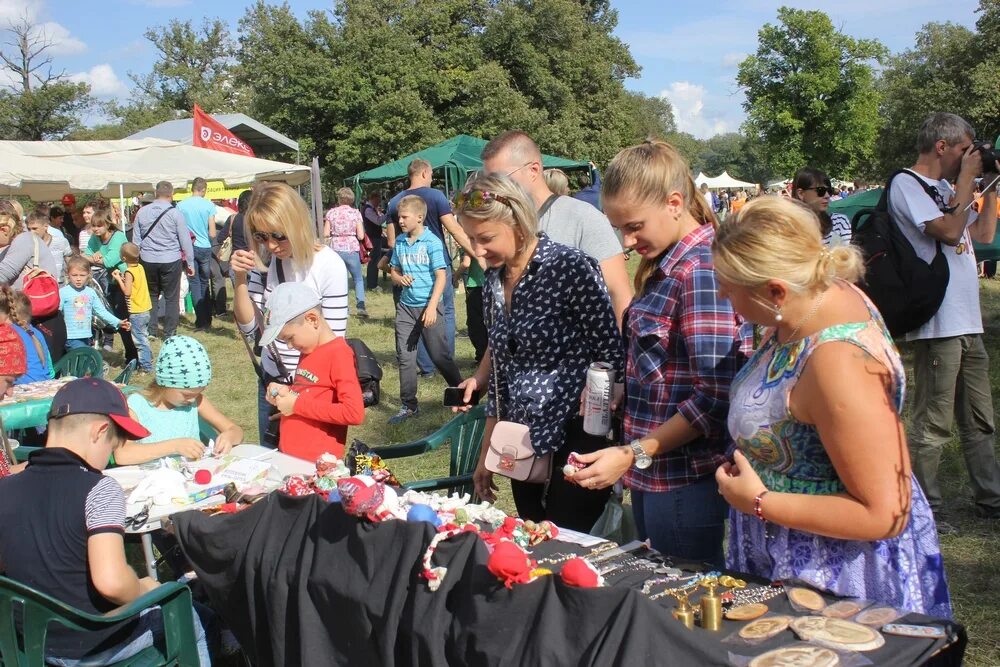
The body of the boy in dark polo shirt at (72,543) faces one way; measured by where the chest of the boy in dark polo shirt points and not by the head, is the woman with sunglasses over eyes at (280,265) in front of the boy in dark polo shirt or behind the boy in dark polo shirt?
in front

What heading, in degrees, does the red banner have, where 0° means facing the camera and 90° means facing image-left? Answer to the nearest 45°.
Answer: approximately 0°

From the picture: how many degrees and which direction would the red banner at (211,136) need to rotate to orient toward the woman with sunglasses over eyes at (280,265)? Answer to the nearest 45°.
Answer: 0° — it already faces them

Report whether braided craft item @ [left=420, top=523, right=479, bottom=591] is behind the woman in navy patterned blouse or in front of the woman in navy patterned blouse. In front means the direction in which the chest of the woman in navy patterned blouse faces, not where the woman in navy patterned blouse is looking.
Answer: in front

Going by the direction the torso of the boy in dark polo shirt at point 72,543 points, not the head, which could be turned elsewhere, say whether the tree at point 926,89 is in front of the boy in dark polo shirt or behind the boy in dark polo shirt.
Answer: in front

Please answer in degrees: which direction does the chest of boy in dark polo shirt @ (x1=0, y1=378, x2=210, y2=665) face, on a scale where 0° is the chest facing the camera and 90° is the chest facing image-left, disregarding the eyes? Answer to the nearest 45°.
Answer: approximately 225°

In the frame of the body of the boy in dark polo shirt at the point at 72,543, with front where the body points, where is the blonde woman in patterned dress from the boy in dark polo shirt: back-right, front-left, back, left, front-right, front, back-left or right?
right

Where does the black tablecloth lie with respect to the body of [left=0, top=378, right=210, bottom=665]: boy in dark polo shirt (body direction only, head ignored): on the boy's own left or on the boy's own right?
on the boy's own right

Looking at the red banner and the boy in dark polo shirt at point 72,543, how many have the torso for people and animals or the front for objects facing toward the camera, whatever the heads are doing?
1

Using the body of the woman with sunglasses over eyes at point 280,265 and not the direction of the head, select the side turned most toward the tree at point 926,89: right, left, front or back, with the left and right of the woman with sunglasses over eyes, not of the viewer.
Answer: back
